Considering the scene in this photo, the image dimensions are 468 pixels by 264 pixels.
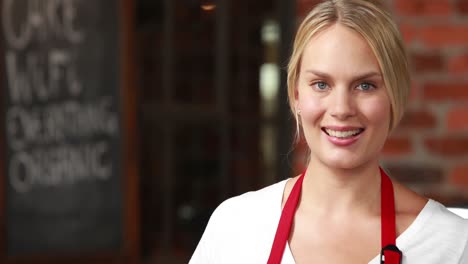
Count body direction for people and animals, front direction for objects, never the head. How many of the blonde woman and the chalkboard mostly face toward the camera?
2

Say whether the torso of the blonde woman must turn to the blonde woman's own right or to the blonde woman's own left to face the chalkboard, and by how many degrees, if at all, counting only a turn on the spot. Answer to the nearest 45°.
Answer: approximately 135° to the blonde woman's own right

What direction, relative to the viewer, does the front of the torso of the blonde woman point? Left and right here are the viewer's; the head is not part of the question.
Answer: facing the viewer

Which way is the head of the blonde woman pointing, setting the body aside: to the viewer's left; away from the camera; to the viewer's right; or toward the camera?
toward the camera

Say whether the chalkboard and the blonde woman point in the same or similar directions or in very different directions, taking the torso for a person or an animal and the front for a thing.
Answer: same or similar directions

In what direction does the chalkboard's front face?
toward the camera

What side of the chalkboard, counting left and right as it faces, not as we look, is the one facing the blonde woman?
front
